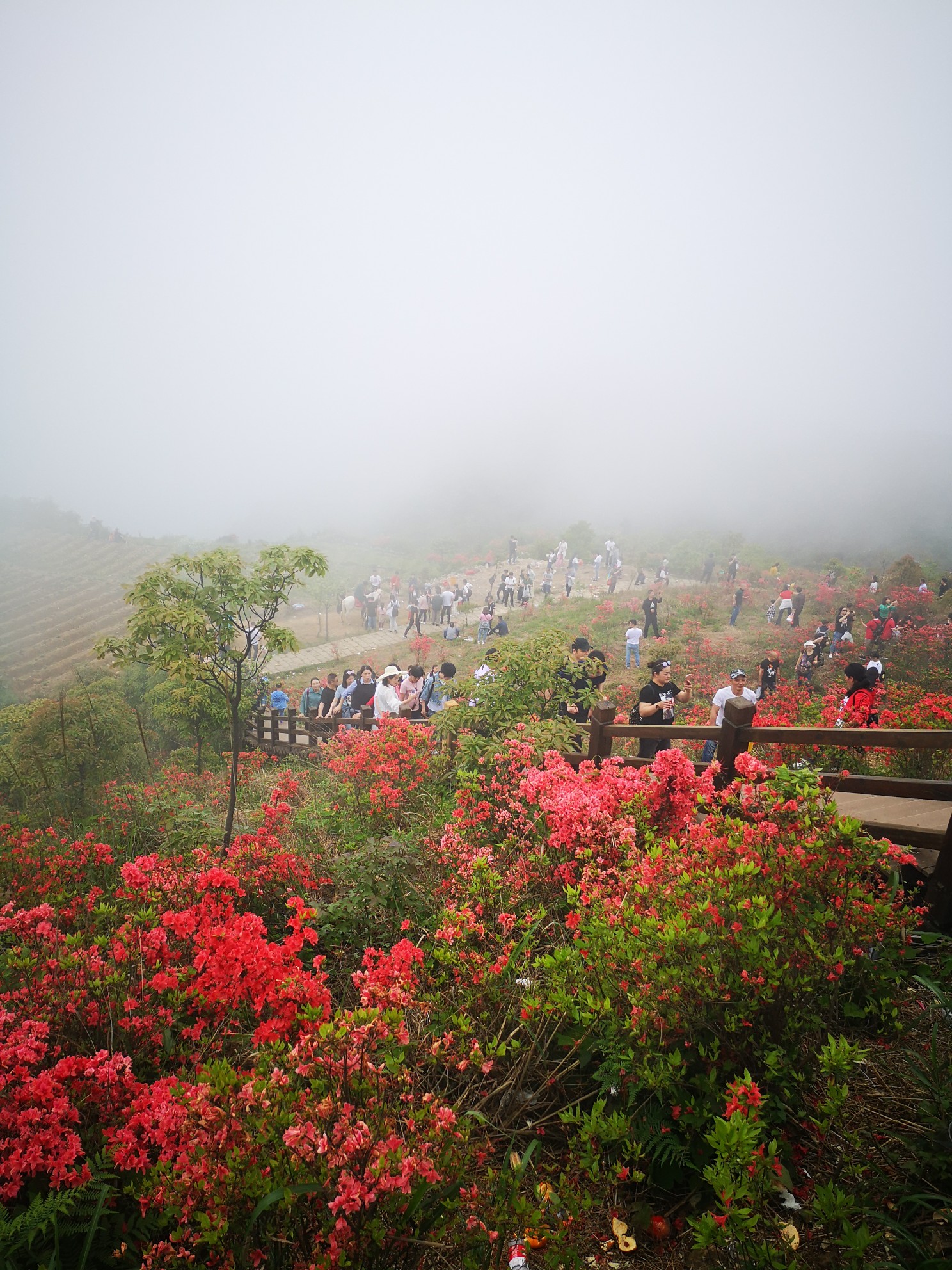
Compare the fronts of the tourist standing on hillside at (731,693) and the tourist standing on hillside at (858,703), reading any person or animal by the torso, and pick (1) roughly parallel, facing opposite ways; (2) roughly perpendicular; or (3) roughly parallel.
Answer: roughly perpendicular

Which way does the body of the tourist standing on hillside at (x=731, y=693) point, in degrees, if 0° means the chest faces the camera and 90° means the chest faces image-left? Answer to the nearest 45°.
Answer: approximately 0°

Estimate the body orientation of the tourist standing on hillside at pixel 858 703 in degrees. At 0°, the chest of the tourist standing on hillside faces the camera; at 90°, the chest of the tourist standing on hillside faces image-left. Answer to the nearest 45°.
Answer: approximately 90°

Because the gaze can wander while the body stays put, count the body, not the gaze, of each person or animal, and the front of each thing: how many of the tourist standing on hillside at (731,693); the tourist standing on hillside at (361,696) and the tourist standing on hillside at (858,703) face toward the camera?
2

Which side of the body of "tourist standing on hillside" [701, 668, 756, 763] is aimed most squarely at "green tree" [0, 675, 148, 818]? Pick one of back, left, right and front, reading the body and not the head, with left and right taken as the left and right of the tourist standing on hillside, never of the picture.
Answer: right

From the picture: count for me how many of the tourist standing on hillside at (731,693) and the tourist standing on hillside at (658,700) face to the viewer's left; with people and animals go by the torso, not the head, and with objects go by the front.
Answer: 0
